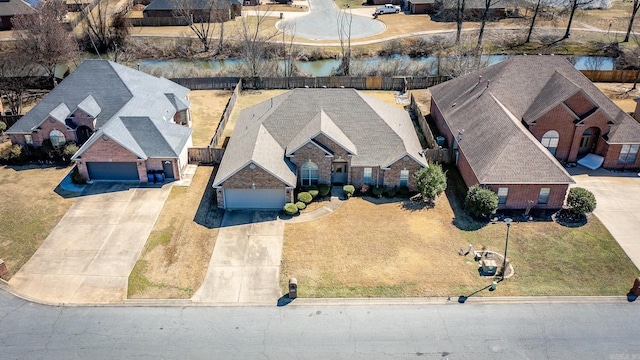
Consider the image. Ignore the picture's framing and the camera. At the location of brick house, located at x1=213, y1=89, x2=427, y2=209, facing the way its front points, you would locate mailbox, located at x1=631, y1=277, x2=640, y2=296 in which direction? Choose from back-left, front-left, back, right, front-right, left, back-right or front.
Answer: front-left

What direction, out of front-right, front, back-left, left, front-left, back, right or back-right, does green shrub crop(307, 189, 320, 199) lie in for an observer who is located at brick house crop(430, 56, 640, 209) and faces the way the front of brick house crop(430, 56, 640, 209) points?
front-right

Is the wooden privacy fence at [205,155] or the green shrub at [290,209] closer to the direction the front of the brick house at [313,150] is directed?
the green shrub

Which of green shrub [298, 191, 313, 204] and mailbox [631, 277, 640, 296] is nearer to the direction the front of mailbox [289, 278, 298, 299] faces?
the mailbox

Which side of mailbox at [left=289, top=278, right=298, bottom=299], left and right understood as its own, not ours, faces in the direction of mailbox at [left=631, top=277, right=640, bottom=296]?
left

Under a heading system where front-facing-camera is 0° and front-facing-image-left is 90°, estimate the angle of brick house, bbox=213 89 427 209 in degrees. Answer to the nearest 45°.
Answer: approximately 0°

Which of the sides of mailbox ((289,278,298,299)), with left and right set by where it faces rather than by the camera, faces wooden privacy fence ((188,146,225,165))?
back

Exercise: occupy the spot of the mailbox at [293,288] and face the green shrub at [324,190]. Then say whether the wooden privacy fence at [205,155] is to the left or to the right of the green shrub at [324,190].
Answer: left

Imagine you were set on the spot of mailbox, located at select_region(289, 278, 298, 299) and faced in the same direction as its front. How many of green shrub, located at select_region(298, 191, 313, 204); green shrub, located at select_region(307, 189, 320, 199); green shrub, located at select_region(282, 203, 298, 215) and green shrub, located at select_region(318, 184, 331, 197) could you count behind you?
4

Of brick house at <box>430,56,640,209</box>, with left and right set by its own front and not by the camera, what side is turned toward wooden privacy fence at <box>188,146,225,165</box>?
right

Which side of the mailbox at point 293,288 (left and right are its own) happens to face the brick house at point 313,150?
back

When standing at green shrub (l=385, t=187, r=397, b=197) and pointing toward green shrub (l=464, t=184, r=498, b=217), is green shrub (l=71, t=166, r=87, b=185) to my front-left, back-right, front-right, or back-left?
back-right

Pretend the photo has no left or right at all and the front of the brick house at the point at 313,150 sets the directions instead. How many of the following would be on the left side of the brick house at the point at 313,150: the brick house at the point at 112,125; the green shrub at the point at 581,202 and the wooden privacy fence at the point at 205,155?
1

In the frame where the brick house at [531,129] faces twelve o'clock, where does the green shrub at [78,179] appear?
The green shrub is roughly at 2 o'clock from the brick house.

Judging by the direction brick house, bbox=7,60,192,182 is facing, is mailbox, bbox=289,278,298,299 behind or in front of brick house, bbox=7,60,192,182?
in front
